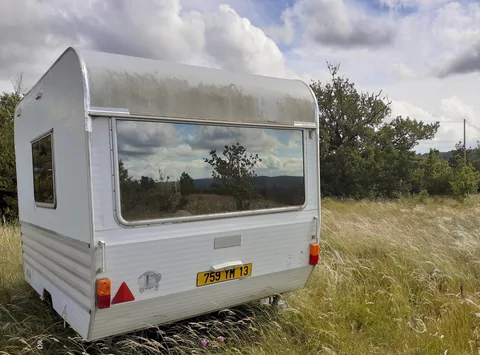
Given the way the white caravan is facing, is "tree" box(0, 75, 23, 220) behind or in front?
in front

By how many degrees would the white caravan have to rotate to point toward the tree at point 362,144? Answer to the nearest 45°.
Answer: approximately 90° to its right

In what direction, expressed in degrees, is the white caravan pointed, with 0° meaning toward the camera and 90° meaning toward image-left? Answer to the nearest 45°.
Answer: approximately 135°
